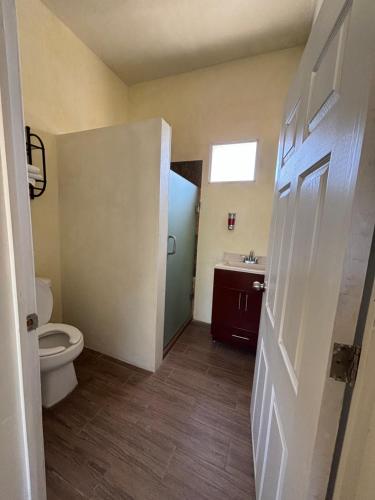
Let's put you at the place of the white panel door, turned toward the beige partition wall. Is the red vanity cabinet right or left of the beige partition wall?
right

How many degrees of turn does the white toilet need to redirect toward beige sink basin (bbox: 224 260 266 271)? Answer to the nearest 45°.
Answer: approximately 45° to its left

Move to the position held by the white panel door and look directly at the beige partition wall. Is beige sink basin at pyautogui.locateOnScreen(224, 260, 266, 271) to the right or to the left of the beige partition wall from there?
right

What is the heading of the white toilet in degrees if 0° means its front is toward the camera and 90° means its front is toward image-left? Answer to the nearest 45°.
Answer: approximately 315°

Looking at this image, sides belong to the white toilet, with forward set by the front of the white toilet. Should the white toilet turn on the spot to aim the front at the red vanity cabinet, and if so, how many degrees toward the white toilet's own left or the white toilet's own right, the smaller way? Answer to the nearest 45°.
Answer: approximately 45° to the white toilet's own left
